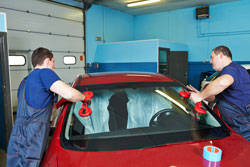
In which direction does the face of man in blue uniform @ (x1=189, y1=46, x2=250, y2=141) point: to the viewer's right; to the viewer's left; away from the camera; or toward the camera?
to the viewer's left

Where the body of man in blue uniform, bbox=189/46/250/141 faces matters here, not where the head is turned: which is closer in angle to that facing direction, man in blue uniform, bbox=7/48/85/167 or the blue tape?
the man in blue uniform

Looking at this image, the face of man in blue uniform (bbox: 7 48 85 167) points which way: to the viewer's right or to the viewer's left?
to the viewer's right

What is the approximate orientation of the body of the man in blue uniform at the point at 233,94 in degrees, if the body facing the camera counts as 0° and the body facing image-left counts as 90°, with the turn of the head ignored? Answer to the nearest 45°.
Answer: approximately 90°

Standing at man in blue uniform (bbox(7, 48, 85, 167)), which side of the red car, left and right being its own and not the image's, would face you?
right

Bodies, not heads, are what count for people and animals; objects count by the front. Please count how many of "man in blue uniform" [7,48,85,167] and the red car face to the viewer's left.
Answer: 0

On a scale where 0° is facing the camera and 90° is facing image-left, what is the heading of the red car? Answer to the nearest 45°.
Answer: approximately 0°

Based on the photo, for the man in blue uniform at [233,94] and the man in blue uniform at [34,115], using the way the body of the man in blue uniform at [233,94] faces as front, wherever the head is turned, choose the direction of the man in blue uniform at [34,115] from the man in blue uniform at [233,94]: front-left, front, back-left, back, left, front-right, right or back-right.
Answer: front-left

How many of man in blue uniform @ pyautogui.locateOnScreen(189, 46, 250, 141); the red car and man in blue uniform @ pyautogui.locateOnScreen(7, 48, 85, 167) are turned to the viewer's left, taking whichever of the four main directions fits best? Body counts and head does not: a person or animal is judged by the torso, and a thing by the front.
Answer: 1

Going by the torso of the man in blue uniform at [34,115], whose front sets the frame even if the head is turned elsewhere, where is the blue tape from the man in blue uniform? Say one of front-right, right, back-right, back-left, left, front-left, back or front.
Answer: right

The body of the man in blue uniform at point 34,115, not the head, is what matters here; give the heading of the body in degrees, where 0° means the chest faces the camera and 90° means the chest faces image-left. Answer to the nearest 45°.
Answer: approximately 225°

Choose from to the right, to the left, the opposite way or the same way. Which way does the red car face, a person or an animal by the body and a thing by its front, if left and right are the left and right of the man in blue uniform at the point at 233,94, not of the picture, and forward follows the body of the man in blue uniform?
to the left
